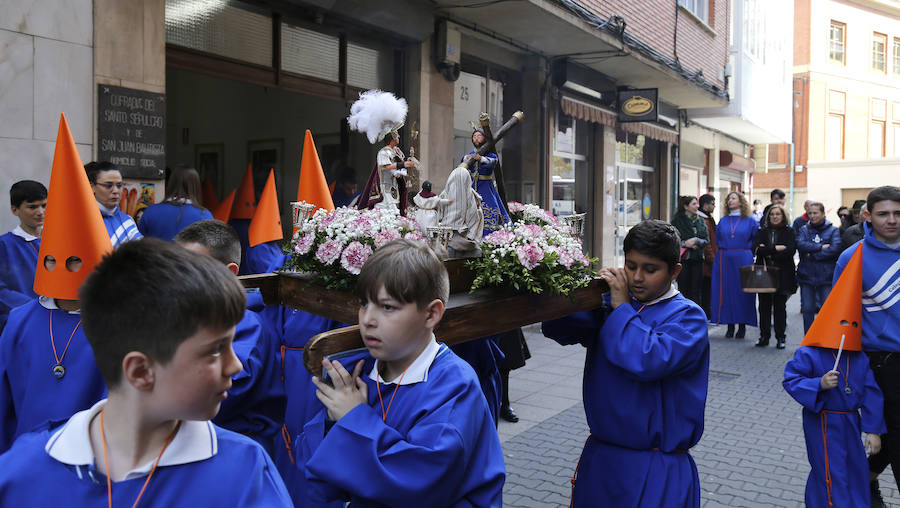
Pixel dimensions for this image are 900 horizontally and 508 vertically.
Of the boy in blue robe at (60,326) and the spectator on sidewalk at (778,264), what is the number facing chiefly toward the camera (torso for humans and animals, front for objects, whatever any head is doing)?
2

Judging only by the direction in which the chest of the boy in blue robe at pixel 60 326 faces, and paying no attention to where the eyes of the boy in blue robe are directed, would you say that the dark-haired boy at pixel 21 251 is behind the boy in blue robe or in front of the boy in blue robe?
behind

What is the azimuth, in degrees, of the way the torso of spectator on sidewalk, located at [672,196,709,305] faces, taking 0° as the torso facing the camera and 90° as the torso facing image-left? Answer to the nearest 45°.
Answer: approximately 315°

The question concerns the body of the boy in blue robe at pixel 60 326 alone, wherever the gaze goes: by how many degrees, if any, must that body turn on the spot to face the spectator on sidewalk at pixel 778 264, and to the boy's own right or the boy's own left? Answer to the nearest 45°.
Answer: approximately 135° to the boy's own left

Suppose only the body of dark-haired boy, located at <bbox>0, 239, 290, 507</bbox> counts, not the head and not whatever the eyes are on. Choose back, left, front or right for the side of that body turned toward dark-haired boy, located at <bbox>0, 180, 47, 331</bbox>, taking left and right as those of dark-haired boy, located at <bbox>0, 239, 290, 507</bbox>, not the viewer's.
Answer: back

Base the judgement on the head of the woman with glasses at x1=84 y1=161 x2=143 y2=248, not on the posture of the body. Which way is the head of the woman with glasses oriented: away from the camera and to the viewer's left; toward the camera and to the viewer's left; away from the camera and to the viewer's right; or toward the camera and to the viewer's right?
toward the camera and to the viewer's right

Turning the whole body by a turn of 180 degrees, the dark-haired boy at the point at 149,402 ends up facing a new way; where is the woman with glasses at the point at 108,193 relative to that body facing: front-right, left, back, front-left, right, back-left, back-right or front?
front

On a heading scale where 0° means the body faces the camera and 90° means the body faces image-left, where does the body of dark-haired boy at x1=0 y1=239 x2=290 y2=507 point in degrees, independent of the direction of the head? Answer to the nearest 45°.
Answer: approximately 0°

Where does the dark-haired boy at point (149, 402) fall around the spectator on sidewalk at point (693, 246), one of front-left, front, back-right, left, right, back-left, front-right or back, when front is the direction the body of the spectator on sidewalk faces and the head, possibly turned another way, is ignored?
front-right

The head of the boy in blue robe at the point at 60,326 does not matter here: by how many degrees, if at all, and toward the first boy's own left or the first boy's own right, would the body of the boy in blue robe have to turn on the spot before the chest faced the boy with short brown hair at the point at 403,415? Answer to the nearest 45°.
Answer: approximately 45° to the first boy's own left

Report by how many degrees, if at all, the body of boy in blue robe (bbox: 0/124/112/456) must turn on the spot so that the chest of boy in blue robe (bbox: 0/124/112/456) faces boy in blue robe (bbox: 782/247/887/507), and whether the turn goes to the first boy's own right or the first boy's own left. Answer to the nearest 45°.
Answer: approximately 90° to the first boy's own left

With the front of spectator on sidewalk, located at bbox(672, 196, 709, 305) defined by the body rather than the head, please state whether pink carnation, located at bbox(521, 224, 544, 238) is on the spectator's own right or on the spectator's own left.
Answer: on the spectator's own right
